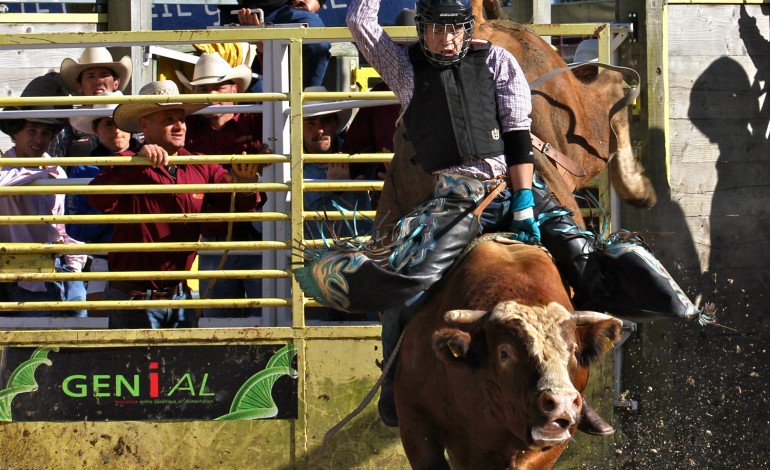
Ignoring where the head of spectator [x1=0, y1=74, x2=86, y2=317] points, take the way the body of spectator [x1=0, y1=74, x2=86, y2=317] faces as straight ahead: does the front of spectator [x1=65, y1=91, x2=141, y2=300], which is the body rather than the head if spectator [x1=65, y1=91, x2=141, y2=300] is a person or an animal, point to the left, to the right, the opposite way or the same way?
the same way

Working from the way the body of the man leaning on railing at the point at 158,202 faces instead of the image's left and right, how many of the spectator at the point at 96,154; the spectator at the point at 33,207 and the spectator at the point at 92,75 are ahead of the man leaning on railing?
0

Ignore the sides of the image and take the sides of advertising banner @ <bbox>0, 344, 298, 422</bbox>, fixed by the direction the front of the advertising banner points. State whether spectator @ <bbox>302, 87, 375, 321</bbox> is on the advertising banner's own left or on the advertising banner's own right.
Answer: on the advertising banner's own left

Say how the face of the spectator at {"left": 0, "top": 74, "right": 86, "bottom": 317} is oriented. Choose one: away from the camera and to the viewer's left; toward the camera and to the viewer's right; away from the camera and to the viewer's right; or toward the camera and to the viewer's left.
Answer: toward the camera and to the viewer's right

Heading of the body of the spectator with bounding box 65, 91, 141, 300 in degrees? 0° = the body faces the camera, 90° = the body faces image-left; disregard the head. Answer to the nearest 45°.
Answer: approximately 315°

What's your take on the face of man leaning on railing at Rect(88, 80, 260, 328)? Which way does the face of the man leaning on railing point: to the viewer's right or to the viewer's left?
to the viewer's right

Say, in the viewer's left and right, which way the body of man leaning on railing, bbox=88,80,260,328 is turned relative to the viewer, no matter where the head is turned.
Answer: facing the viewer and to the right of the viewer

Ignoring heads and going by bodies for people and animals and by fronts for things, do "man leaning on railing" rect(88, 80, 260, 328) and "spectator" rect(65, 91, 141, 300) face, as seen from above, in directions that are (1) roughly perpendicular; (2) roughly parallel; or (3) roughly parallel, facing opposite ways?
roughly parallel

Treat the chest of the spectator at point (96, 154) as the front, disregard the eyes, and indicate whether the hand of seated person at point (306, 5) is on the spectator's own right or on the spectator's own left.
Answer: on the spectator's own left

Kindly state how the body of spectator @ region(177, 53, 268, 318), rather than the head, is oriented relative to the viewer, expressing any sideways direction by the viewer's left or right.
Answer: facing the viewer

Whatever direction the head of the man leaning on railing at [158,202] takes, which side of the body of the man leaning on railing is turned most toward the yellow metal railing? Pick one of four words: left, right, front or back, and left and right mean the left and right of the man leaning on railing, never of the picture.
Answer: front

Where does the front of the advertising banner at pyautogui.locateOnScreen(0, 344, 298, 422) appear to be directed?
toward the camera
